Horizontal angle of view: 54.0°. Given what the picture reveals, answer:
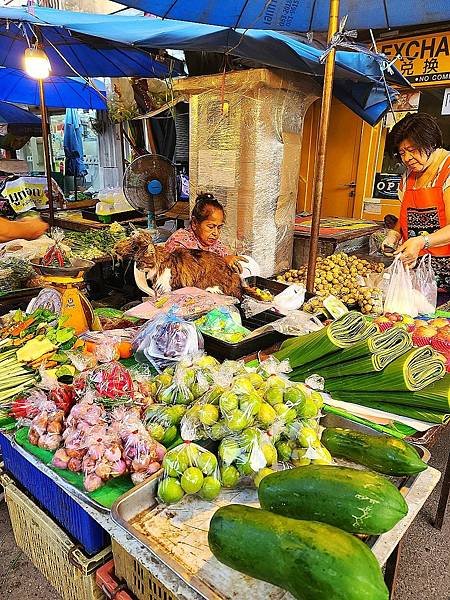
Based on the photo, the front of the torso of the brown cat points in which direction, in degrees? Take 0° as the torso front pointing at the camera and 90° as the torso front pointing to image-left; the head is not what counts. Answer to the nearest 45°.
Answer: approximately 90°

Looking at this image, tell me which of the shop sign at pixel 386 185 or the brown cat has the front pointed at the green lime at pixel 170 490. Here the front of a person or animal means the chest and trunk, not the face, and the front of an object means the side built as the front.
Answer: the shop sign

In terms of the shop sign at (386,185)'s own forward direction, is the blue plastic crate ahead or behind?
ahead

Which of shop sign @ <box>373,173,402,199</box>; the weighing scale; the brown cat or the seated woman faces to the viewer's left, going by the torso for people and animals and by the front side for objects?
the brown cat

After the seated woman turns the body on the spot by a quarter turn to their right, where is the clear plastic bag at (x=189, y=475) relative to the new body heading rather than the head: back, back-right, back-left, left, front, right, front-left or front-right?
front-left

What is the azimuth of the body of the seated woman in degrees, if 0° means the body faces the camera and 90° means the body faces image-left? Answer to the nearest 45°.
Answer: approximately 315°

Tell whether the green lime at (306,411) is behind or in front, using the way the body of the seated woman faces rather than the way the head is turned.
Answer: in front

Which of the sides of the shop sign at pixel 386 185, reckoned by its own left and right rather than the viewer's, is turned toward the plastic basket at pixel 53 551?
front

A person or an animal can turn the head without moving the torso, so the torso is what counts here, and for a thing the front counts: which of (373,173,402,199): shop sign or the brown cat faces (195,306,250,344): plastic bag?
the shop sign

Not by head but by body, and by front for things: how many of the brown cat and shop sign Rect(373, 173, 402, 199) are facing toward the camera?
1

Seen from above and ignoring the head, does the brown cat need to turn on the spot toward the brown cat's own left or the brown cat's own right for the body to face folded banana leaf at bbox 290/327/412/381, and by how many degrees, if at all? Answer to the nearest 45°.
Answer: approximately 135° to the brown cat's own left

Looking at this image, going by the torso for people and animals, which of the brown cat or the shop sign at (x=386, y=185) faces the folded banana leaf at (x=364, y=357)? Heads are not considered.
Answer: the shop sign

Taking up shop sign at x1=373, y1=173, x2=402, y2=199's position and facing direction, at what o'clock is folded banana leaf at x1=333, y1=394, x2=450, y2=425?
The folded banana leaf is roughly at 12 o'clock from the shop sign.

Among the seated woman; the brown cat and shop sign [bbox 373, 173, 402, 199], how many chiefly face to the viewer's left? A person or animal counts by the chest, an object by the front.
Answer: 1

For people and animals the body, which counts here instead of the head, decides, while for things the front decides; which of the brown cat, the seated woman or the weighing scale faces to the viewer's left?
the brown cat

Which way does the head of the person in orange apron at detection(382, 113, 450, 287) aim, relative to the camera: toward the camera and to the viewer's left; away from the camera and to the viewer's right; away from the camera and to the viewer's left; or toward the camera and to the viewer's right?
toward the camera and to the viewer's left

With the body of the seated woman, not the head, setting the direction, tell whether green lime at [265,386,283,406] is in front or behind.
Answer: in front

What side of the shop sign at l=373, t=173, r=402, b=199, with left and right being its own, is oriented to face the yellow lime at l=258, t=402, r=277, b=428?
front

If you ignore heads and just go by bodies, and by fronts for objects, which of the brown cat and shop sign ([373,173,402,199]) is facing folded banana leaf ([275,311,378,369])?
the shop sign

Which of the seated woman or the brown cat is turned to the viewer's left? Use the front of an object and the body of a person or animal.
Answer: the brown cat

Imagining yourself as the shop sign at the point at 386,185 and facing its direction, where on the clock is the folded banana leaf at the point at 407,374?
The folded banana leaf is roughly at 12 o'clock from the shop sign.
